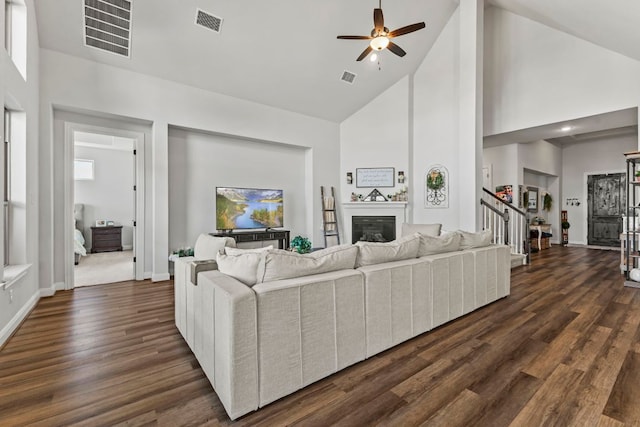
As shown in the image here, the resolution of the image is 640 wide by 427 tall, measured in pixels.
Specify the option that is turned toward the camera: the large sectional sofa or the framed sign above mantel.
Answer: the framed sign above mantel

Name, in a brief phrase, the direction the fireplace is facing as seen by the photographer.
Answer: facing the viewer

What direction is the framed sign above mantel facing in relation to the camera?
toward the camera

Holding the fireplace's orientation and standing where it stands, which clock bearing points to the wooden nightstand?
The wooden nightstand is roughly at 3 o'clock from the fireplace.

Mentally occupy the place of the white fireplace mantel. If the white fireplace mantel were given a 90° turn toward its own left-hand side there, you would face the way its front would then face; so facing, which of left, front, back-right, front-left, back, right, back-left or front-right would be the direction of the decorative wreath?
front

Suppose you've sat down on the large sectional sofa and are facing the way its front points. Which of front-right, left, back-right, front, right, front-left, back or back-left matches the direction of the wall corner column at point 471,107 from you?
right

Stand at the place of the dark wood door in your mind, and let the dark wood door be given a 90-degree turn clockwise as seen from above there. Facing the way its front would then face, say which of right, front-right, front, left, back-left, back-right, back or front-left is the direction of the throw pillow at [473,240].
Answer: left

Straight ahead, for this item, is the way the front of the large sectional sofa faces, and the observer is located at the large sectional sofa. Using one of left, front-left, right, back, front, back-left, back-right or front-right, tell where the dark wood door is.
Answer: right

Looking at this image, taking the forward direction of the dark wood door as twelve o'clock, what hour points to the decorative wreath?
The decorative wreath is roughly at 1 o'clock from the dark wood door.

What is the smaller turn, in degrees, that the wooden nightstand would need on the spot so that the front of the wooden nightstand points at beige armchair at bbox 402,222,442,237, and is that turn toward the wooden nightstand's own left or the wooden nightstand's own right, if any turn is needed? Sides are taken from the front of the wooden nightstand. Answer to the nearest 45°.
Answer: approximately 45° to the wooden nightstand's own left

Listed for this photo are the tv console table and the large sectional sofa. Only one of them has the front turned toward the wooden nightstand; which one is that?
the large sectional sofa

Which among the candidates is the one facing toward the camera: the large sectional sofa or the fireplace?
the fireplace

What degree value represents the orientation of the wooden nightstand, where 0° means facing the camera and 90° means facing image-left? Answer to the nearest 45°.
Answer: approximately 0°

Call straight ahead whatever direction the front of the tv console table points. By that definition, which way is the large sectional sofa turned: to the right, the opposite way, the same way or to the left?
the opposite way

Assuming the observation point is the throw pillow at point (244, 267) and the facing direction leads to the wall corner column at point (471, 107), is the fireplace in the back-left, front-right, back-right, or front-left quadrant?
front-left
